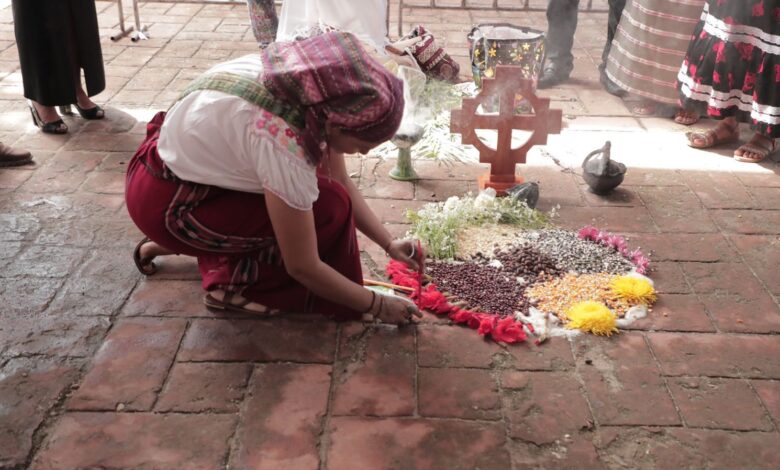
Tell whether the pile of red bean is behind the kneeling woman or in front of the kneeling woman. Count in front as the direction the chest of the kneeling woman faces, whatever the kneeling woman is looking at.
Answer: in front

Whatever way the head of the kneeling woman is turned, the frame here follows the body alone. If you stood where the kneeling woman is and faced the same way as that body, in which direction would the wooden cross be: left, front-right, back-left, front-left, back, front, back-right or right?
front-left

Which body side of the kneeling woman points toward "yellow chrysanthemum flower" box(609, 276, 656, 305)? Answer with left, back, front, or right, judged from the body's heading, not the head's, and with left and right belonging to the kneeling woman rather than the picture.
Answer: front

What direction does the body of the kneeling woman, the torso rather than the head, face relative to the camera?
to the viewer's right

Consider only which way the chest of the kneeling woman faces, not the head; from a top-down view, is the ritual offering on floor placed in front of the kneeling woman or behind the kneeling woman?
in front

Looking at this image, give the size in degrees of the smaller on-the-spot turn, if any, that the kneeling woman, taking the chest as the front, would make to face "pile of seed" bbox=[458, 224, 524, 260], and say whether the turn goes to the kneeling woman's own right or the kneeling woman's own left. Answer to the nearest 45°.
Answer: approximately 45° to the kneeling woman's own left

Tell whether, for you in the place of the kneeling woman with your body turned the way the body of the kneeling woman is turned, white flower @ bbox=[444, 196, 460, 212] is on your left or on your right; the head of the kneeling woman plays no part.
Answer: on your left

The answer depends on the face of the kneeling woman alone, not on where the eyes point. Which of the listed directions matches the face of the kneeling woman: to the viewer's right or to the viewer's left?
to the viewer's right

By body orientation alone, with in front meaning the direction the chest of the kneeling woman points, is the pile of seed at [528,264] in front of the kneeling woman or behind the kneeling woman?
in front
